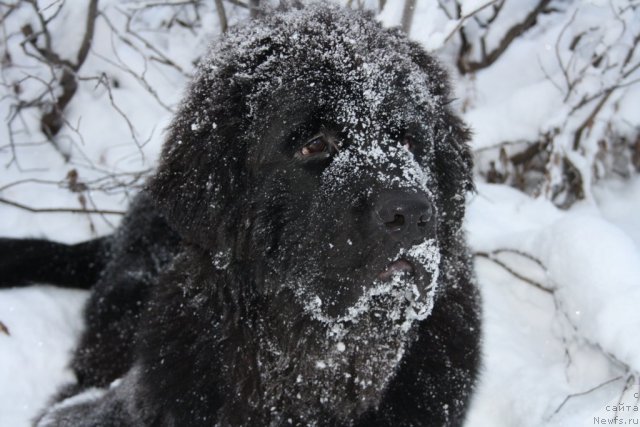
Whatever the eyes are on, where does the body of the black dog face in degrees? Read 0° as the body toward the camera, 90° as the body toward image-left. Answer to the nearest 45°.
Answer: approximately 315°

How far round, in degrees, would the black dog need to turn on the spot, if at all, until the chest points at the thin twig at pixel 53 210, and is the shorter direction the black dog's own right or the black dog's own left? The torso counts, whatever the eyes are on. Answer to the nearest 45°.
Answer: approximately 180°
